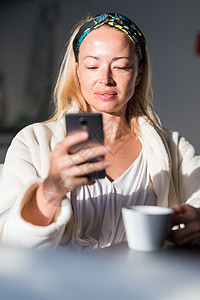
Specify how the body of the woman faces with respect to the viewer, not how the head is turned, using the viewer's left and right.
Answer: facing the viewer

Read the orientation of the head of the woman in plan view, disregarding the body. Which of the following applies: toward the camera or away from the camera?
toward the camera
